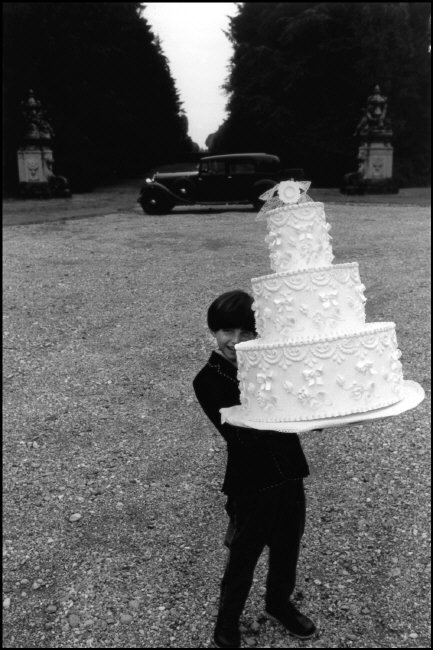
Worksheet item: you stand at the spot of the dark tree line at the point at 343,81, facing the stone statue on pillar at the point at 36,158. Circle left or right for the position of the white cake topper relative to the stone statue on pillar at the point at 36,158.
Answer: left

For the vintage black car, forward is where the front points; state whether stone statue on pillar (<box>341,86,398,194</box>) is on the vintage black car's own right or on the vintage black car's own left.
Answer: on the vintage black car's own right

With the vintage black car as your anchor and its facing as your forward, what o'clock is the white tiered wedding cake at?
The white tiered wedding cake is roughly at 9 o'clock from the vintage black car.

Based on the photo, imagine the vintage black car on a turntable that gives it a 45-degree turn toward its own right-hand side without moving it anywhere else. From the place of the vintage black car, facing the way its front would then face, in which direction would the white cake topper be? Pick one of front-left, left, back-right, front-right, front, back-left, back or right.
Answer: back-left

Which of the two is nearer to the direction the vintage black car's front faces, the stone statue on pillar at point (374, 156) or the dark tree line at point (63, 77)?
the dark tree line

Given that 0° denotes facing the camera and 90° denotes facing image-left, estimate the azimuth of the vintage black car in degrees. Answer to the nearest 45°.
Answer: approximately 90°

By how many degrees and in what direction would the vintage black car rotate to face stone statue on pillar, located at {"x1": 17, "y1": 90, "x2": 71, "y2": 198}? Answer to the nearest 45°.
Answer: approximately 45° to its right

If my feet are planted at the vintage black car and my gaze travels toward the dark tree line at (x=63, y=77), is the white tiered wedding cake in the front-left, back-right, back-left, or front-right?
back-left

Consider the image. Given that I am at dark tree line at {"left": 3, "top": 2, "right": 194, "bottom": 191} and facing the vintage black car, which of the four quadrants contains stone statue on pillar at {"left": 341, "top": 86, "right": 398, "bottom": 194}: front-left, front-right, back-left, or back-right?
front-left
